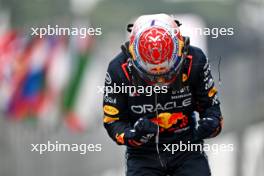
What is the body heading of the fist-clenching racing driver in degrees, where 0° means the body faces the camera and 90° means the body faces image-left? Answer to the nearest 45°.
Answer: approximately 0°
